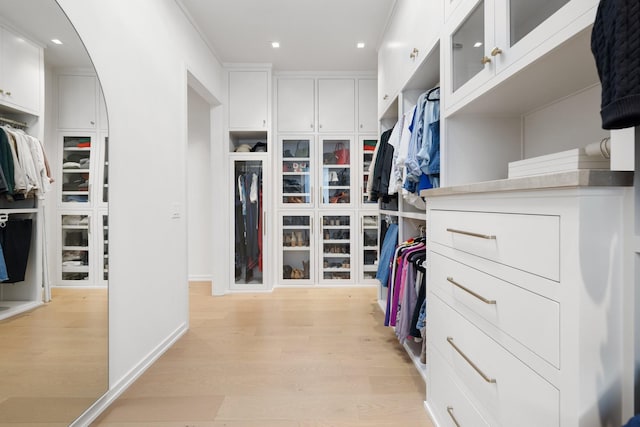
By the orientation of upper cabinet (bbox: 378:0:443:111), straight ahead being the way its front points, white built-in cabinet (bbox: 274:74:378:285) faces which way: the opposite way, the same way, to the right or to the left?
to the left

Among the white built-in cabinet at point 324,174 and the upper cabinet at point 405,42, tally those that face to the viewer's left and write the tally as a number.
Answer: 1

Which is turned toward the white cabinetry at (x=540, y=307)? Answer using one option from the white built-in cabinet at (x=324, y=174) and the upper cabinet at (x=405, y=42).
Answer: the white built-in cabinet

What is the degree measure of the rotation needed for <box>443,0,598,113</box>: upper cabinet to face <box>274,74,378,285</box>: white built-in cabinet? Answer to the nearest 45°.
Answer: approximately 90° to its right

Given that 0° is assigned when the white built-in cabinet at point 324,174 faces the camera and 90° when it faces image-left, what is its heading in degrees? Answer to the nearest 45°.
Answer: approximately 0°

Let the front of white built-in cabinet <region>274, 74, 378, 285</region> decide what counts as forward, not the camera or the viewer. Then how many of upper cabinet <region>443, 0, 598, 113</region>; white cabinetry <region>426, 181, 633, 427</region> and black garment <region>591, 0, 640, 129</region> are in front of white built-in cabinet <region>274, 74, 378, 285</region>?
3

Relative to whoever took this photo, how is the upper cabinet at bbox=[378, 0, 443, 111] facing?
facing to the left of the viewer

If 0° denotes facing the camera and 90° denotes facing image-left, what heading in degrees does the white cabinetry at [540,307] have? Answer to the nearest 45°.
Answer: approximately 45°
